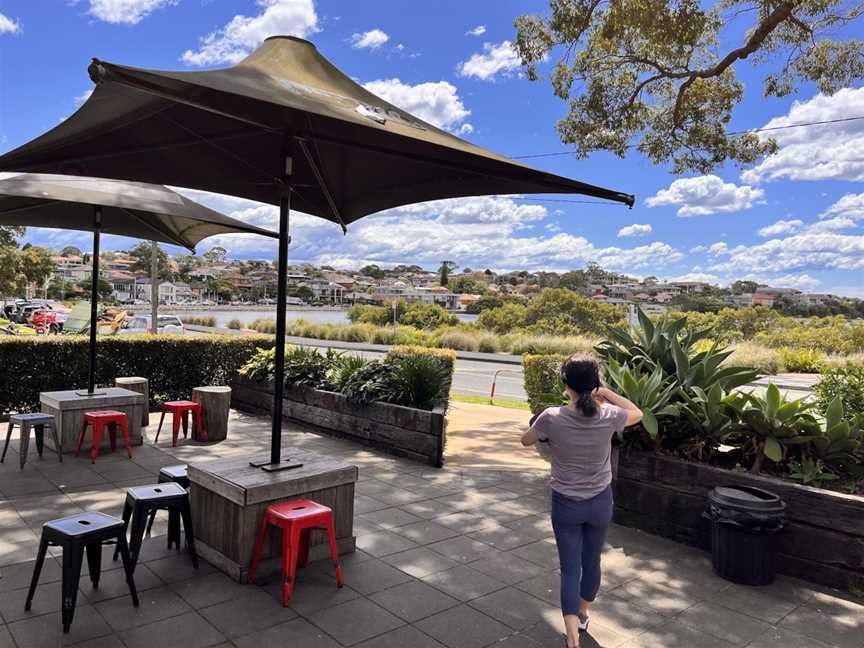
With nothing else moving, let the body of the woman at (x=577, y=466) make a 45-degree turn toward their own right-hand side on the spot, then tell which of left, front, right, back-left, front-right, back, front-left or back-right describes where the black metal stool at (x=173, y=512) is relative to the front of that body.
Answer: back-left

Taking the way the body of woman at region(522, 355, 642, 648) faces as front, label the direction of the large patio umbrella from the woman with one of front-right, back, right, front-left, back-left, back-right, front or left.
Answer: left

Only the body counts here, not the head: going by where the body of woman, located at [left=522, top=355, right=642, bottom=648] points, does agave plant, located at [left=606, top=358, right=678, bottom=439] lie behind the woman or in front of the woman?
in front

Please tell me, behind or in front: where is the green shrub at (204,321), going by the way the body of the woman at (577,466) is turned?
in front

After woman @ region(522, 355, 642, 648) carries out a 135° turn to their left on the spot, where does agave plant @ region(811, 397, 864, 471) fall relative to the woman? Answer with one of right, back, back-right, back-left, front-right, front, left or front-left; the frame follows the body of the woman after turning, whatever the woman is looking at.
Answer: back

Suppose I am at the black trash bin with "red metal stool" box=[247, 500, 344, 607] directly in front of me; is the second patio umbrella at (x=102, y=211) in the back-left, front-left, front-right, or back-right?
front-right

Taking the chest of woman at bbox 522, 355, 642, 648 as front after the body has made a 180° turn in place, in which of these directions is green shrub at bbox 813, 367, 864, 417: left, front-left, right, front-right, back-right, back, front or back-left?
back-left

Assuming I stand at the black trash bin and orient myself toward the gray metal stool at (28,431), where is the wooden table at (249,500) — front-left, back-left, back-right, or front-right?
front-left

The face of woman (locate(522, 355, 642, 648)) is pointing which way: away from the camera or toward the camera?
away from the camera

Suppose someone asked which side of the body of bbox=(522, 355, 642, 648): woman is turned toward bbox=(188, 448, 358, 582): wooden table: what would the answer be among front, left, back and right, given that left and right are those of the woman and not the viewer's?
left

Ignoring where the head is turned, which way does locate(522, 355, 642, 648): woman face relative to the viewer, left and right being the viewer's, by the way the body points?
facing away from the viewer

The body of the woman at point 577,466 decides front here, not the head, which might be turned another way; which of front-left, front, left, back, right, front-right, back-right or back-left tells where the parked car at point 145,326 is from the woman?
front-left

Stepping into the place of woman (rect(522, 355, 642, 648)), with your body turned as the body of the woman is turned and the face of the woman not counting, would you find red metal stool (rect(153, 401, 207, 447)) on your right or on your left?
on your left

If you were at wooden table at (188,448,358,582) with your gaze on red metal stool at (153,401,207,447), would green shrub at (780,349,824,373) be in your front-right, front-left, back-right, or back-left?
front-right

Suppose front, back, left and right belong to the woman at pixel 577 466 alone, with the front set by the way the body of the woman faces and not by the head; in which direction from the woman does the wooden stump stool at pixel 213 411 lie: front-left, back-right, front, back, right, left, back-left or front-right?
front-left

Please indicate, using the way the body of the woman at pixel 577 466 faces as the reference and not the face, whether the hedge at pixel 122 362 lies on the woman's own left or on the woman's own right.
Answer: on the woman's own left

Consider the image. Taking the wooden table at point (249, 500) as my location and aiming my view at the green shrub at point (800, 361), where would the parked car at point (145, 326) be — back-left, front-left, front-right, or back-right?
front-left
